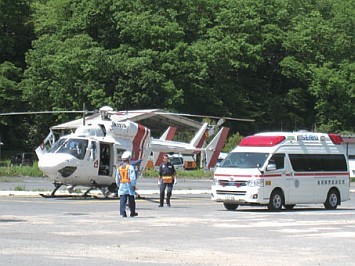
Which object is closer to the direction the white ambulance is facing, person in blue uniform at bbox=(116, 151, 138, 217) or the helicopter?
the person in blue uniform

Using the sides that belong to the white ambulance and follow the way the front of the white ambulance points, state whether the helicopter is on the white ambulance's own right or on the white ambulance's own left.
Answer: on the white ambulance's own right

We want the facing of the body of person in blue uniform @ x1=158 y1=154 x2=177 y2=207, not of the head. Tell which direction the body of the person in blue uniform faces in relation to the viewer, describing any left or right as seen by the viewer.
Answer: facing the viewer

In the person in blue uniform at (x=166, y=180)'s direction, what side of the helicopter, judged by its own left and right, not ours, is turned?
left

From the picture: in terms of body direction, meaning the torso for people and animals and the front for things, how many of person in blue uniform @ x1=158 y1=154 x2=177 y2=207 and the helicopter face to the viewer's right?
0

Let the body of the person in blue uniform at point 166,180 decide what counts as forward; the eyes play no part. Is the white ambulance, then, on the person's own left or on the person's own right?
on the person's own left

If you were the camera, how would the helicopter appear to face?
facing the viewer and to the left of the viewer

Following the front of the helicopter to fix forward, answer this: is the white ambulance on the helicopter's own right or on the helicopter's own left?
on the helicopter's own left

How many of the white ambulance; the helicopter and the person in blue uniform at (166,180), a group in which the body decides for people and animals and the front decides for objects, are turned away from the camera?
0

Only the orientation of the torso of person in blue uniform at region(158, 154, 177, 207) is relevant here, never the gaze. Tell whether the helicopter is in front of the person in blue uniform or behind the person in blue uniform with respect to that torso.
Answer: behind

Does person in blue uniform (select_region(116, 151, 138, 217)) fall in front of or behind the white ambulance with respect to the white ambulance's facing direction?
in front

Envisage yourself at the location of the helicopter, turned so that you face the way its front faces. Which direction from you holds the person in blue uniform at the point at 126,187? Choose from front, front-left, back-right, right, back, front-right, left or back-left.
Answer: front-left
